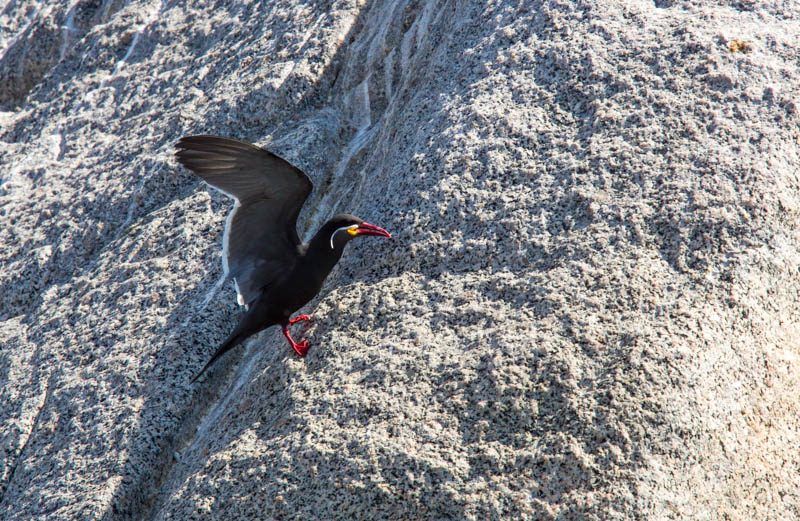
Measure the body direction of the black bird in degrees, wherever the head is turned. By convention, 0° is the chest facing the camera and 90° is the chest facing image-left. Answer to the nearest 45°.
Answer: approximately 270°
